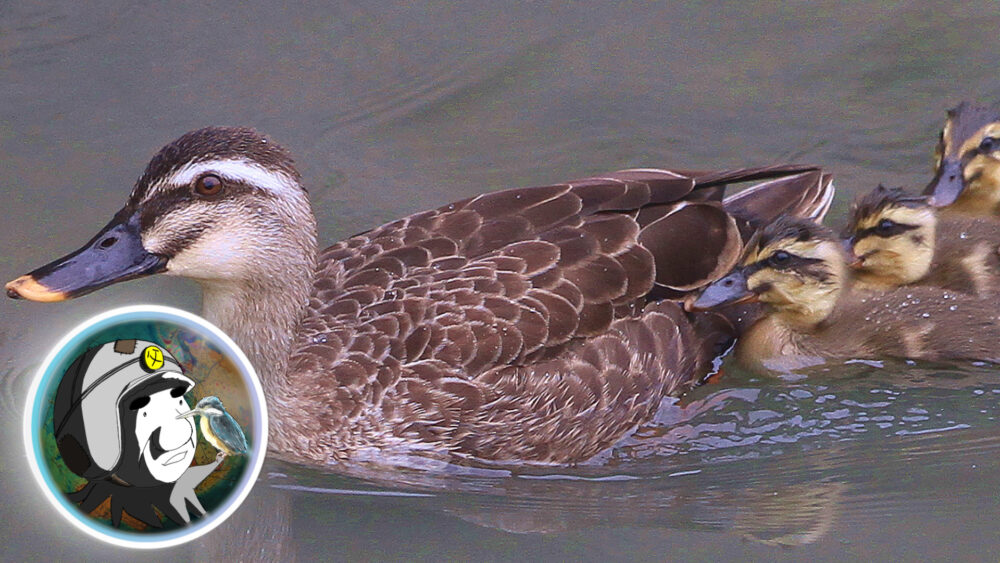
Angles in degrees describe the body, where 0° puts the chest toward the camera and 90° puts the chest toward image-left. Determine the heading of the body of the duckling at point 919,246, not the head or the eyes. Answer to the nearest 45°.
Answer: approximately 90°

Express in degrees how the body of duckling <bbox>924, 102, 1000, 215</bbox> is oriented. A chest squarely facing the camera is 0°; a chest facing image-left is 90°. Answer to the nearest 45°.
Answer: approximately 45°

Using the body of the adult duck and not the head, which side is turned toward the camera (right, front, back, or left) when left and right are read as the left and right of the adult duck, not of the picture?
left

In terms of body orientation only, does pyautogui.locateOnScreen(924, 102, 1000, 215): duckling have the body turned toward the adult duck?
yes

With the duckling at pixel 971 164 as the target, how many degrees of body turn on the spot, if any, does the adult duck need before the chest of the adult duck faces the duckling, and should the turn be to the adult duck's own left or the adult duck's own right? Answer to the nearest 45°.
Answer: approximately 180°

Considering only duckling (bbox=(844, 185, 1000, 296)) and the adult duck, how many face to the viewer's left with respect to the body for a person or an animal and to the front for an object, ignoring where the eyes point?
2

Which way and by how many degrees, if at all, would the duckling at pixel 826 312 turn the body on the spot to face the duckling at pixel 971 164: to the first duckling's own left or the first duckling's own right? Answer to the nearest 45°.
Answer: approximately 135° to the first duckling's own right

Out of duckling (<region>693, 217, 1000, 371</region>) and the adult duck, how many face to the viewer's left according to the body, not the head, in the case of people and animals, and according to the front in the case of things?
2

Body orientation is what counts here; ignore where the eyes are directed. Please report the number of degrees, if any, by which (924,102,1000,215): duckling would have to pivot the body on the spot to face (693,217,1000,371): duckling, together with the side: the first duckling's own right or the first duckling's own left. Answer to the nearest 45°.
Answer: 0° — it already faces it

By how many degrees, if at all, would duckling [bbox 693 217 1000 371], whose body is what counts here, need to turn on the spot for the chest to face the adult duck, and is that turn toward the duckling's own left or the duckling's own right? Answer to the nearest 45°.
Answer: approximately 45° to the duckling's own left

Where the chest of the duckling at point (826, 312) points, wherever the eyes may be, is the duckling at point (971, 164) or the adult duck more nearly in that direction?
the adult duck

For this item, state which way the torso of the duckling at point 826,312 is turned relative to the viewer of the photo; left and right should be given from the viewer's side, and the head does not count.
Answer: facing to the left of the viewer
